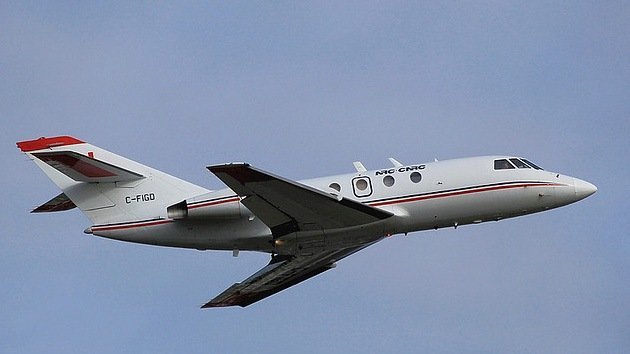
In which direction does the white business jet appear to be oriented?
to the viewer's right
